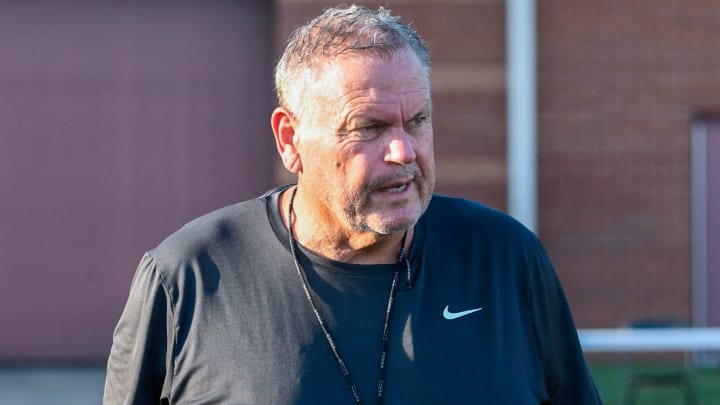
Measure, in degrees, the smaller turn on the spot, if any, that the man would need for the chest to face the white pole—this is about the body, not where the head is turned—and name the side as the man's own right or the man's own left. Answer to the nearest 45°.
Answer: approximately 180°

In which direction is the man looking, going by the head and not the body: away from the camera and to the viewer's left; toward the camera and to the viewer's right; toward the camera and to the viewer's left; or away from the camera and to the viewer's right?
toward the camera and to the viewer's right

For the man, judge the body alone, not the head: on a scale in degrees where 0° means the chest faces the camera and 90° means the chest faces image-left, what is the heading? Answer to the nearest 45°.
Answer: approximately 0°
